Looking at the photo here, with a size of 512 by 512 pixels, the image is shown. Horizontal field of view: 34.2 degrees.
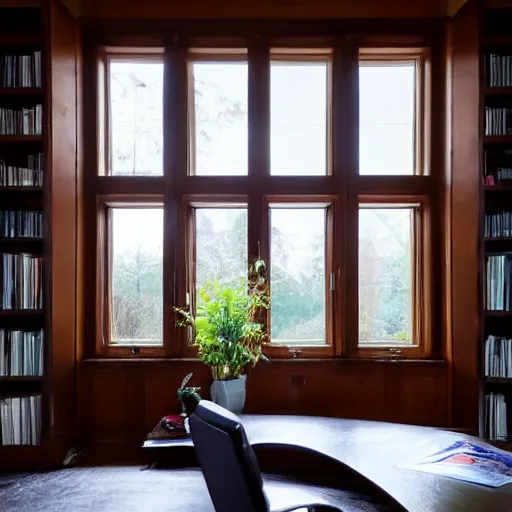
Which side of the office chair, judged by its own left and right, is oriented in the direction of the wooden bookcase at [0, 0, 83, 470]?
left

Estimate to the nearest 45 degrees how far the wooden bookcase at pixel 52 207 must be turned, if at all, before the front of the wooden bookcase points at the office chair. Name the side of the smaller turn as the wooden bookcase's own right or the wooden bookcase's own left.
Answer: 0° — it already faces it

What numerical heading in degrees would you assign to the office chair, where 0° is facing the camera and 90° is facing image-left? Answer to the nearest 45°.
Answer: approximately 225°

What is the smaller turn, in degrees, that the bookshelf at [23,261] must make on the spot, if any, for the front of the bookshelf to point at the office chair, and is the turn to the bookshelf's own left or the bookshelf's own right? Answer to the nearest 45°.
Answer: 0° — it already faces it
